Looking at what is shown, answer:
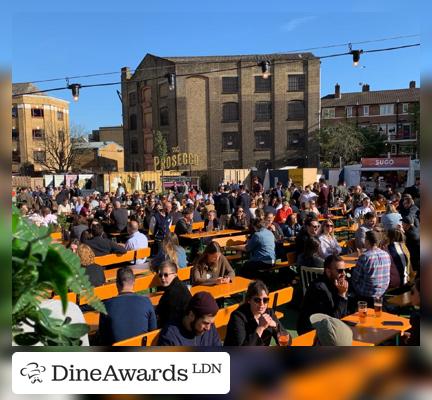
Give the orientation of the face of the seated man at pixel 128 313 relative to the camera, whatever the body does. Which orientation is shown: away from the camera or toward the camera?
away from the camera

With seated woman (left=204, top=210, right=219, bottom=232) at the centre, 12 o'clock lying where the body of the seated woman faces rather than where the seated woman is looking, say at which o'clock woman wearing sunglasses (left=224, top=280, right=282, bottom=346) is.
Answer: The woman wearing sunglasses is roughly at 12 o'clock from the seated woman.

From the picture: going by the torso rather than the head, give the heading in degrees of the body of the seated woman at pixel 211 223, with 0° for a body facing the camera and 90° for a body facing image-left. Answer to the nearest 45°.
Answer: approximately 0°

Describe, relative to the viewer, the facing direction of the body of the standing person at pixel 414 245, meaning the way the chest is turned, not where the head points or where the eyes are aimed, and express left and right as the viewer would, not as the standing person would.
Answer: facing to the left of the viewer

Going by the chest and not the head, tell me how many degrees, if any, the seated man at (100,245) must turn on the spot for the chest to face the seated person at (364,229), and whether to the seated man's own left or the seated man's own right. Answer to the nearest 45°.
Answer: approximately 90° to the seated man's own right

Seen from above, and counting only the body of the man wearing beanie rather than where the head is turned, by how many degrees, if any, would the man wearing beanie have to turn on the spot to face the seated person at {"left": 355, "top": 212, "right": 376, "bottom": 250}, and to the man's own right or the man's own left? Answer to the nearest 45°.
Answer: approximately 90° to the man's own left

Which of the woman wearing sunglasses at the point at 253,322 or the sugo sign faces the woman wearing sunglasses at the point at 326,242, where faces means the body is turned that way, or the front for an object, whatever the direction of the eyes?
the sugo sign

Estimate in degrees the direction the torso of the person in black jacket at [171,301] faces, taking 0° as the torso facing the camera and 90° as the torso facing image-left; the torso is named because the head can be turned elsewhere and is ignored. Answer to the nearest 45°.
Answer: approximately 45°
